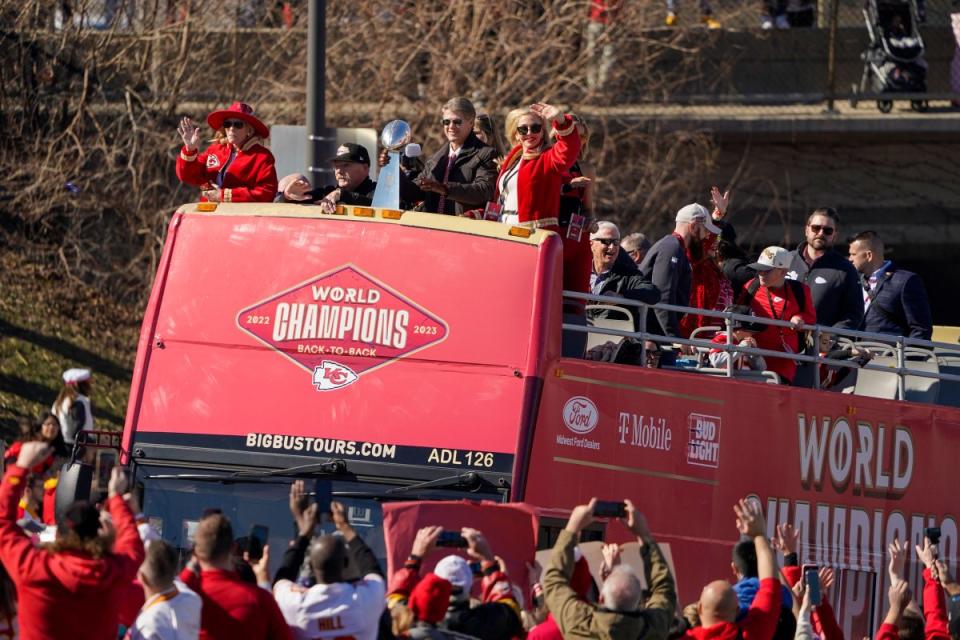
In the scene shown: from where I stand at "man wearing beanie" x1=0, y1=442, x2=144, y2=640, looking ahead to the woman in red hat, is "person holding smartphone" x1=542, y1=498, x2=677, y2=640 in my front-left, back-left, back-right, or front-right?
front-right

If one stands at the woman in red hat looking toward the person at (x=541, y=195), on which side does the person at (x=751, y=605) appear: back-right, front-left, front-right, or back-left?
front-right

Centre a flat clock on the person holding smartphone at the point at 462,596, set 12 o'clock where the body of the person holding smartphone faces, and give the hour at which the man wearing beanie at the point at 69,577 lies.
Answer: The man wearing beanie is roughly at 8 o'clock from the person holding smartphone.

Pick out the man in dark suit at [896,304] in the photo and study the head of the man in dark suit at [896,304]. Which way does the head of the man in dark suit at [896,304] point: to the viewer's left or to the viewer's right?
to the viewer's left

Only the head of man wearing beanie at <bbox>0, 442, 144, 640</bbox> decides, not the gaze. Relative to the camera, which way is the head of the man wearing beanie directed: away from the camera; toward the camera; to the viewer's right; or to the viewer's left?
away from the camera

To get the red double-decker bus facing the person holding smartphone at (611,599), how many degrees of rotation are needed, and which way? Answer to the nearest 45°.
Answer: approximately 90° to its left

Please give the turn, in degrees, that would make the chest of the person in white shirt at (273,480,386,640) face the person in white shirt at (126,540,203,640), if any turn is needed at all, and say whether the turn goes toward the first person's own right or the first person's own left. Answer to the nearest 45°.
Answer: approximately 135° to the first person's own left

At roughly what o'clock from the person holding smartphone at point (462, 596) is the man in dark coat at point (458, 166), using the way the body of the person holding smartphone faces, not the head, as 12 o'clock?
The man in dark coat is roughly at 12 o'clock from the person holding smartphone.

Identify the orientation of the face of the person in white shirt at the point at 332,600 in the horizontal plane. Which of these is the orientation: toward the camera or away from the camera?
away from the camera

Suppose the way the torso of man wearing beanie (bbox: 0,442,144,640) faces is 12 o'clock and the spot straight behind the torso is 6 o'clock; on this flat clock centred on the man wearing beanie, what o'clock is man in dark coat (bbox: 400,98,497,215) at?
The man in dark coat is roughly at 1 o'clock from the man wearing beanie.

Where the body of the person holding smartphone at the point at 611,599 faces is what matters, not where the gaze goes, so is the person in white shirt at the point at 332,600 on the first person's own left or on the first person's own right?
on the first person's own left

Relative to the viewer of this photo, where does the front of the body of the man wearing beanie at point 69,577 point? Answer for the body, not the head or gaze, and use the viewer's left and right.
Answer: facing away from the viewer

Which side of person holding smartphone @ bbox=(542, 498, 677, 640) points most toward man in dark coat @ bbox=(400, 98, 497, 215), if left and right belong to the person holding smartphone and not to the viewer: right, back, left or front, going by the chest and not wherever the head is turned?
front

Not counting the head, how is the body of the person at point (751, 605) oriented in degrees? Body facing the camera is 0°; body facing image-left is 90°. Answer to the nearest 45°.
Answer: approximately 180°

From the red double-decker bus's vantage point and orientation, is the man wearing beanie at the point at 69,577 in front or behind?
in front

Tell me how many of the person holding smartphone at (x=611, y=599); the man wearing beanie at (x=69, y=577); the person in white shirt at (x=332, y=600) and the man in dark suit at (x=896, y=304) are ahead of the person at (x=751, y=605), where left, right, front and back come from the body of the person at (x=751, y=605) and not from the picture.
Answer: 1

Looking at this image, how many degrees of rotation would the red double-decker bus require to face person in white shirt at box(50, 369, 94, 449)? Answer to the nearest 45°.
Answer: approximately 90° to its right

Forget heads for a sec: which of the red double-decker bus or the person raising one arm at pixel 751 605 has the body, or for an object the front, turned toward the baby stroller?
the person raising one arm

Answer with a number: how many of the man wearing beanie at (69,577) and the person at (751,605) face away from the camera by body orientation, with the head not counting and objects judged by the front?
2

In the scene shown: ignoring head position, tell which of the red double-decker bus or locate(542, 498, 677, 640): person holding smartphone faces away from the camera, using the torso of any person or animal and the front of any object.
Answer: the person holding smartphone
